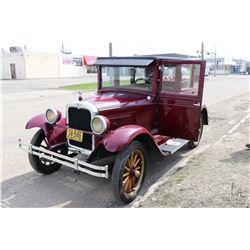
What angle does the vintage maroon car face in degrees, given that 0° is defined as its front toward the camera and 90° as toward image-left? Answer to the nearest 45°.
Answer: approximately 45°

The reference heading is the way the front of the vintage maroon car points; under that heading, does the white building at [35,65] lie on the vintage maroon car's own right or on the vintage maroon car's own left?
on the vintage maroon car's own right
